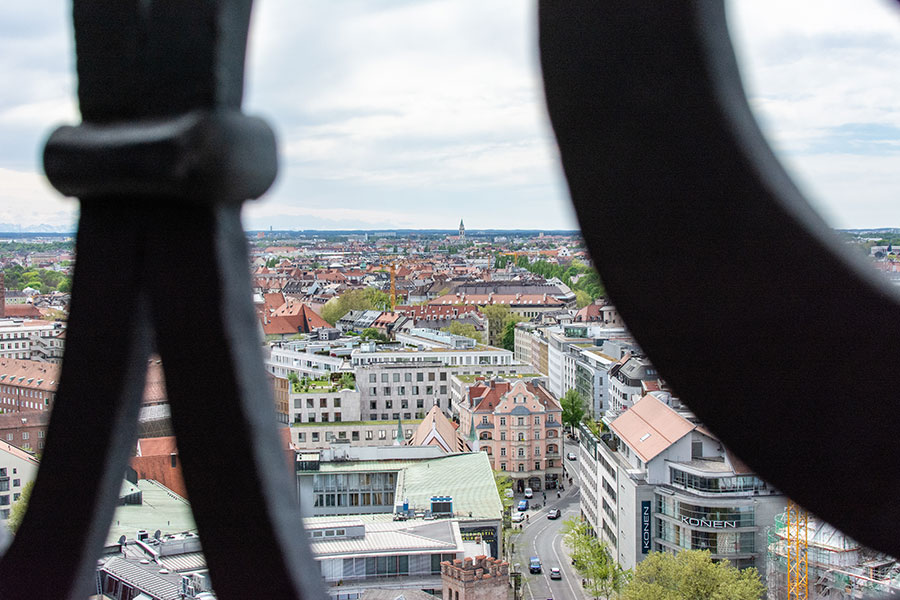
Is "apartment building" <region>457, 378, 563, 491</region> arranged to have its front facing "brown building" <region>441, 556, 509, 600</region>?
yes

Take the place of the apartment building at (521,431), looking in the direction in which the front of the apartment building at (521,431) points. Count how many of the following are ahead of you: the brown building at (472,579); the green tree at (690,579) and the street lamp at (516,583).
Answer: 3

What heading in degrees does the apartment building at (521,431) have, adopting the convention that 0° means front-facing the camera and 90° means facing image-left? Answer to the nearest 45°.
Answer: approximately 0°

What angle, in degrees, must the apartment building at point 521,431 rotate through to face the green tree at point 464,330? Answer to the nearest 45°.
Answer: approximately 180°
